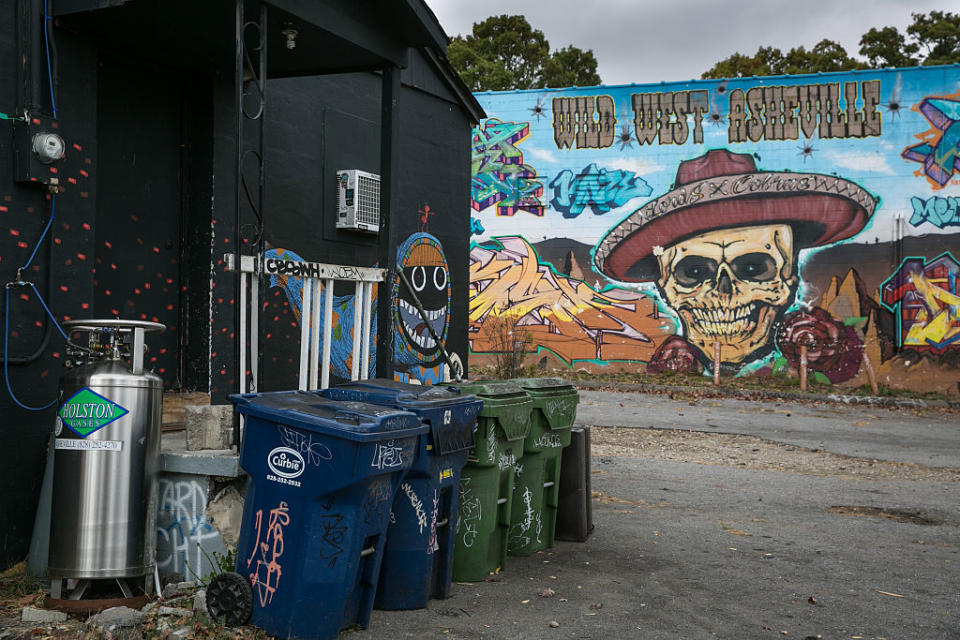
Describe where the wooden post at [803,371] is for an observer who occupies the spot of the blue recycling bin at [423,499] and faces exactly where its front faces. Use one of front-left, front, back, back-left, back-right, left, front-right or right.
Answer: left

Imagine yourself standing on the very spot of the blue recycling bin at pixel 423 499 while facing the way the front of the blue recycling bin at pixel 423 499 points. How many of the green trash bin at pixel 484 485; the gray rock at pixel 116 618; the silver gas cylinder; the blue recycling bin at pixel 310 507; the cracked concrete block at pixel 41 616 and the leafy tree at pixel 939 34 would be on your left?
2

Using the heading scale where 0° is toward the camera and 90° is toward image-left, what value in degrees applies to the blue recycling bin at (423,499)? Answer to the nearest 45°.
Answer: approximately 315°

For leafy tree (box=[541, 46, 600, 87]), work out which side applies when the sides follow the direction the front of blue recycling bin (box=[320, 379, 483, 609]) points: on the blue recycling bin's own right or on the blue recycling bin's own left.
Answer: on the blue recycling bin's own left

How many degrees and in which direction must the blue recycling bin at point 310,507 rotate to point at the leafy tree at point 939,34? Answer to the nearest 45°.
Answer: approximately 90° to its left

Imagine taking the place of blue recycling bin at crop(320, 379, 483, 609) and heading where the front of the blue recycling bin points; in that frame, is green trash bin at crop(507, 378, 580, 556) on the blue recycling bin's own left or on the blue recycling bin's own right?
on the blue recycling bin's own left

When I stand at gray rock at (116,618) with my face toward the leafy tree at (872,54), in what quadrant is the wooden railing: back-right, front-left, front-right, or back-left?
front-left

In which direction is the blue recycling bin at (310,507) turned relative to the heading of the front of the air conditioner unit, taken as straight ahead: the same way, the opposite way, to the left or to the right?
the same way

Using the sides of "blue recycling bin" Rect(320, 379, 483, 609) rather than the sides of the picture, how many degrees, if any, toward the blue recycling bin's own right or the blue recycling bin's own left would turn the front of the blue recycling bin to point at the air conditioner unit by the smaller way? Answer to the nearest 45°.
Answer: approximately 135° to the blue recycling bin's own left

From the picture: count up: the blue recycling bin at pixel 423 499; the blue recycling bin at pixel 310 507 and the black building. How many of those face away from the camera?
0

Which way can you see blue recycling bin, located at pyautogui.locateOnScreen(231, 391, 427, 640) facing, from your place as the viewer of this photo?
facing the viewer and to the right of the viewer

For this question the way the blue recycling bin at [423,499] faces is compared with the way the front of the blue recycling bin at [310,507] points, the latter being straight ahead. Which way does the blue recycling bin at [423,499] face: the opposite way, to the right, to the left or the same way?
the same way

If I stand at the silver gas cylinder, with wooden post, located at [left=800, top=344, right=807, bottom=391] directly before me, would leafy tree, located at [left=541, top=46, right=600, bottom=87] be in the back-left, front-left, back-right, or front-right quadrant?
front-left

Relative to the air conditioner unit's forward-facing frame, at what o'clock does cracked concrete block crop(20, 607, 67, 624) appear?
The cracked concrete block is roughly at 2 o'clock from the air conditioner unit.

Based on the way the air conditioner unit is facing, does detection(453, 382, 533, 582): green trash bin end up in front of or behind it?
in front

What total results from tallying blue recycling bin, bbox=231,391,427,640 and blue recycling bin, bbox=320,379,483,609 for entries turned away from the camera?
0
